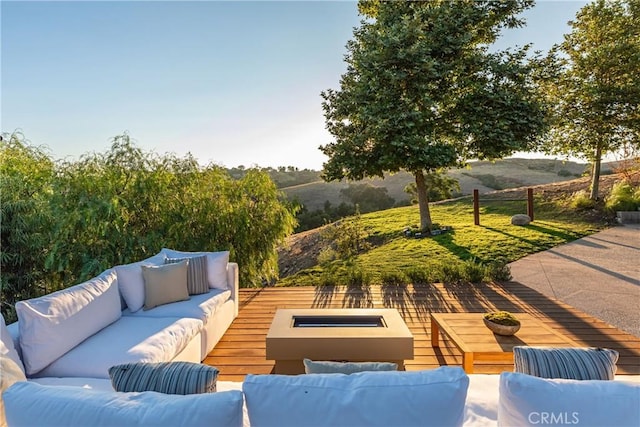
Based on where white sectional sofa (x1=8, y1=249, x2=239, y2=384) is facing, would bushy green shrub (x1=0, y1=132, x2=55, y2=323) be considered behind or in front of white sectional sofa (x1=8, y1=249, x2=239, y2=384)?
behind

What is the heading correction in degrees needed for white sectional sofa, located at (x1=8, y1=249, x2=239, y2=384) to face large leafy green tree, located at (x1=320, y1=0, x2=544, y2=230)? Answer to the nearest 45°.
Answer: approximately 90° to its left

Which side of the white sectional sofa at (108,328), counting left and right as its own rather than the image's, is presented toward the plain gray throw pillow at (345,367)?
front

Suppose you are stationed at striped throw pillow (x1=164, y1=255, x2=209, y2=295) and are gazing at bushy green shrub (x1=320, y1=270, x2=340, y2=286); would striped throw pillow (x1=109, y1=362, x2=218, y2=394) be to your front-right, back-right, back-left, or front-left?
back-right

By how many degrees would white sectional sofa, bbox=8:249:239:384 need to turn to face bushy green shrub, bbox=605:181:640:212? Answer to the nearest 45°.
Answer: approximately 45° to its left

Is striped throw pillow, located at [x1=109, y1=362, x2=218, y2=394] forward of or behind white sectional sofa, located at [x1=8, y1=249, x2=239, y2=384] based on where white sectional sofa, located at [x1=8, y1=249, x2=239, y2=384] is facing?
forward

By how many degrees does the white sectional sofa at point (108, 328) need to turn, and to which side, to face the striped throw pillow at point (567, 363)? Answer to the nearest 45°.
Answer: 0° — it already faces it

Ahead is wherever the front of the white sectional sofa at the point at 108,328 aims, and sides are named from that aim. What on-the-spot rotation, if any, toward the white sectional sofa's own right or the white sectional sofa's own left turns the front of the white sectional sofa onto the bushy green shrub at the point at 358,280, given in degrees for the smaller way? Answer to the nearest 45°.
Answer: approximately 90° to the white sectional sofa's own left

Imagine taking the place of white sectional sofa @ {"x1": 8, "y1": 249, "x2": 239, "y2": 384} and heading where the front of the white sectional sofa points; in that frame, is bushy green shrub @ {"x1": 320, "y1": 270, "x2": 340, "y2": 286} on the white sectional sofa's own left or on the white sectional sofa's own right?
on the white sectional sofa's own left

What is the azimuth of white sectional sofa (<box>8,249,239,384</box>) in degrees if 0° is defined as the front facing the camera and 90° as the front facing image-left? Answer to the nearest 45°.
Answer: approximately 315°

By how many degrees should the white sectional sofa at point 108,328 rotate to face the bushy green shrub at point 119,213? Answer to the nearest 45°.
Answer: approximately 135° to its left

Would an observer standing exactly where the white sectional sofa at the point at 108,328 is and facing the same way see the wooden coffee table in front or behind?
in front

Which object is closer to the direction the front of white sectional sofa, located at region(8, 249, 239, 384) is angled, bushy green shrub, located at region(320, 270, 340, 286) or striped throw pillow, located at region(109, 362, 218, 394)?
the striped throw pillow
